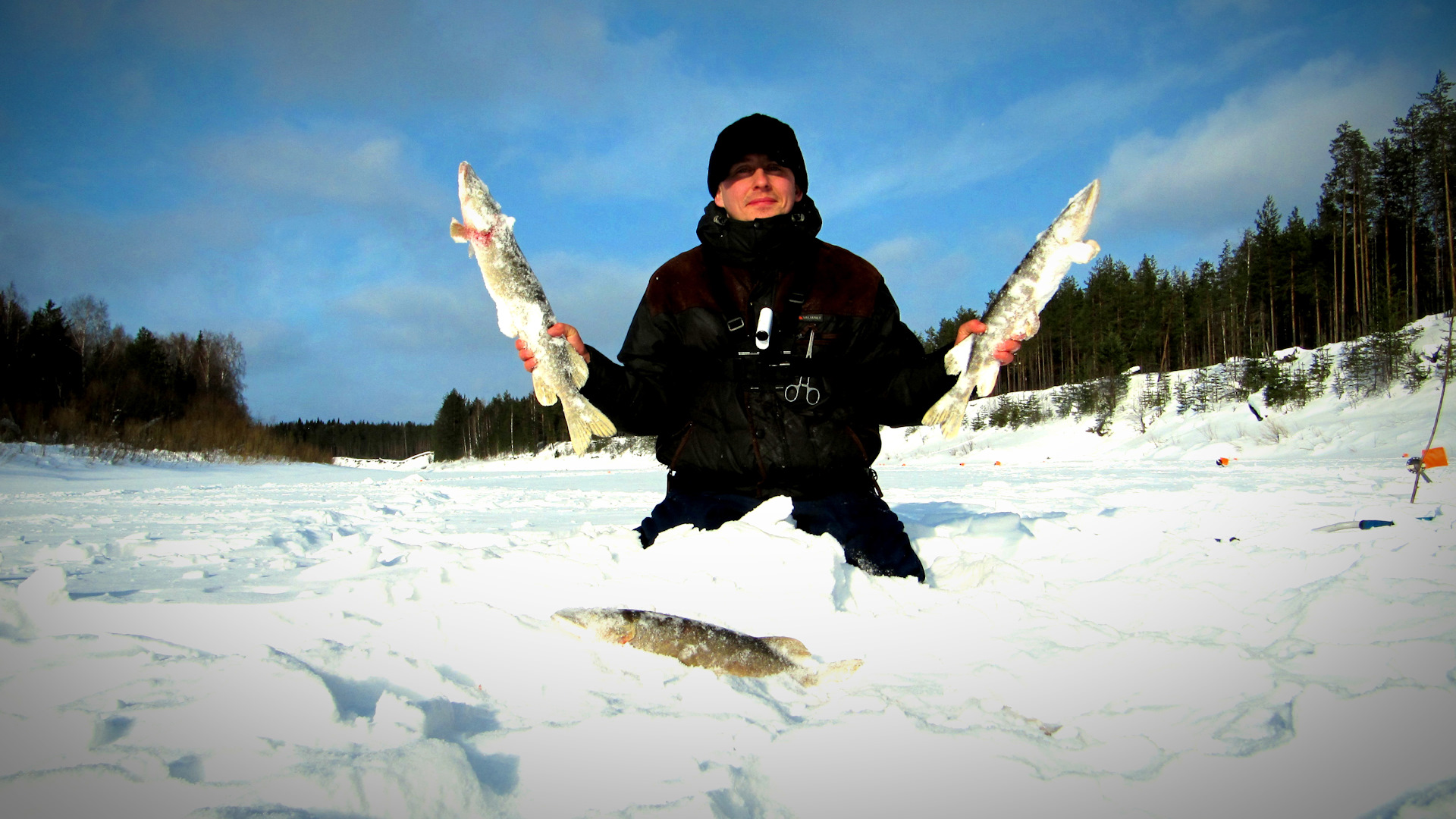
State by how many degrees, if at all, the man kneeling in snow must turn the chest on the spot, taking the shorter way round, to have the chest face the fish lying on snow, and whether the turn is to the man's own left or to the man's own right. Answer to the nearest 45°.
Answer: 0° — they already face it

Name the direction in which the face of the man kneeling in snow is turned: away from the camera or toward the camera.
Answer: toward the camera

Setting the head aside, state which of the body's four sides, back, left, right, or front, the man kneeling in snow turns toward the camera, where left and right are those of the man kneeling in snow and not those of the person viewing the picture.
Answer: front
